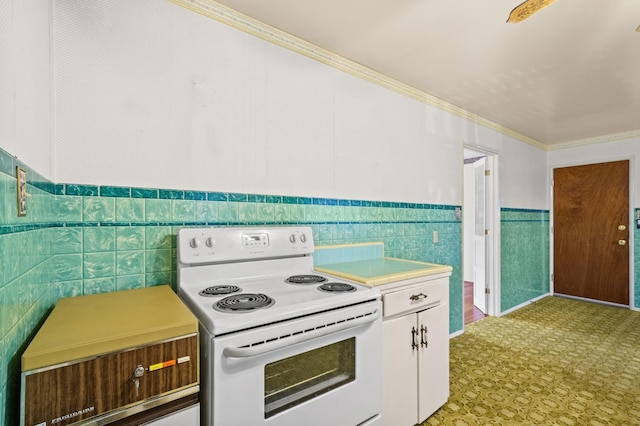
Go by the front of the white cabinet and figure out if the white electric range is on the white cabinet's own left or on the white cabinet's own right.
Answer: on the white cabinet's own right

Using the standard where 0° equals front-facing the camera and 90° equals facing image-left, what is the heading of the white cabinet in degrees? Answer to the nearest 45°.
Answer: approximately 315°

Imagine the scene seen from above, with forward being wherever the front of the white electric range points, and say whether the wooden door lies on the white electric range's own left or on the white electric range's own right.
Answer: on the white electric range's own left

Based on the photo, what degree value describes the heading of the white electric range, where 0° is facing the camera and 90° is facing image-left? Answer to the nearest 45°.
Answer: approximately 315°
